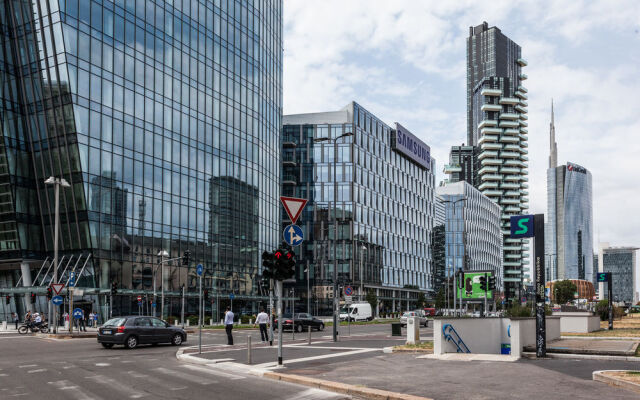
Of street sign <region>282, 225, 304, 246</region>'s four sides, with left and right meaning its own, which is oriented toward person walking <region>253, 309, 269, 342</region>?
back

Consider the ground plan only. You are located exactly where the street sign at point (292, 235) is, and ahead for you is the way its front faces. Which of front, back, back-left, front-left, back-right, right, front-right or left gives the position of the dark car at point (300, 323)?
back

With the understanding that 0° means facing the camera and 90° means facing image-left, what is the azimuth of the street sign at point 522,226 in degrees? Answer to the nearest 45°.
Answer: approximately 0°

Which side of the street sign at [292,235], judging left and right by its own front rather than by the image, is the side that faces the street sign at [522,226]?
left

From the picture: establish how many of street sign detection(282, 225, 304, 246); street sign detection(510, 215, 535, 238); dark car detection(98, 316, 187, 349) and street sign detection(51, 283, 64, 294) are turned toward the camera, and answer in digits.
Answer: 3

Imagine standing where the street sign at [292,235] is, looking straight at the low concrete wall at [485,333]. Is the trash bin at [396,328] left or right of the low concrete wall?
left

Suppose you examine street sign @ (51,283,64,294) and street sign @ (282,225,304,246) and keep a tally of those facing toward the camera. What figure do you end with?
2

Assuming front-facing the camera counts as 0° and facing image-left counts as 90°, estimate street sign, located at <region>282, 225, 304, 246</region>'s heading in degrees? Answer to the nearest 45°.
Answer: approximately 0°
